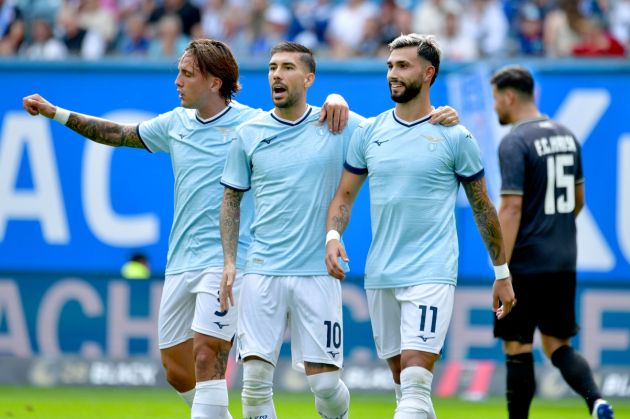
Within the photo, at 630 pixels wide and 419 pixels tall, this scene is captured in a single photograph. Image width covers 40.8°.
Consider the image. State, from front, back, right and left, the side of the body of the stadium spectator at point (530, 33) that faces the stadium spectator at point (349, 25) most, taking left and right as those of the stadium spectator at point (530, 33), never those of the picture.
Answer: right

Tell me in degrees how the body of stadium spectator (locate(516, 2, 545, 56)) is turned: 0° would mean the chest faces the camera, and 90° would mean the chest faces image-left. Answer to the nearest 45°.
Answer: approximately 0°

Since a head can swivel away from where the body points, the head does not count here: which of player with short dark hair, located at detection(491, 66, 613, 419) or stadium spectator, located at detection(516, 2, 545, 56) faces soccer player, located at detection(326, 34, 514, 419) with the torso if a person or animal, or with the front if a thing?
the stadium spectator

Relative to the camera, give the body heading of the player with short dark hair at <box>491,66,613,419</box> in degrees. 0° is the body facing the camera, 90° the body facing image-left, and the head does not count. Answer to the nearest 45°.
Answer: approximately 135°

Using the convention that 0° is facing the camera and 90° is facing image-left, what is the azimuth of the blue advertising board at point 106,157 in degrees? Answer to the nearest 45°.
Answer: approximately 0°

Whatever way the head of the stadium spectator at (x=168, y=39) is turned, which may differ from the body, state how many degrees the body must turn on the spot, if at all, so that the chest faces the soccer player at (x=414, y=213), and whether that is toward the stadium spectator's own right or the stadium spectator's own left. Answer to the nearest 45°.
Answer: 0° — they already face them

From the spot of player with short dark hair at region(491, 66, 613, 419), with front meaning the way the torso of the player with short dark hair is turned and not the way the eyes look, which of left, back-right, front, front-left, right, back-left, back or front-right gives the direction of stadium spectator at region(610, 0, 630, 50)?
front-right

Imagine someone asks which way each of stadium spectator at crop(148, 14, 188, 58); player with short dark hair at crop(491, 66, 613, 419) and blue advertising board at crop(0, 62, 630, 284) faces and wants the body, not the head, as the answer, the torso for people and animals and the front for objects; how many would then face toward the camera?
2

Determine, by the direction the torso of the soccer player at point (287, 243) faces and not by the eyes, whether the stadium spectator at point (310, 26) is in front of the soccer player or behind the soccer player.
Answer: behind

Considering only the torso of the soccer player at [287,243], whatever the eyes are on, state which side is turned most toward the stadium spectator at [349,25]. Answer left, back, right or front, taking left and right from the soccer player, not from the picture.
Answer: back
